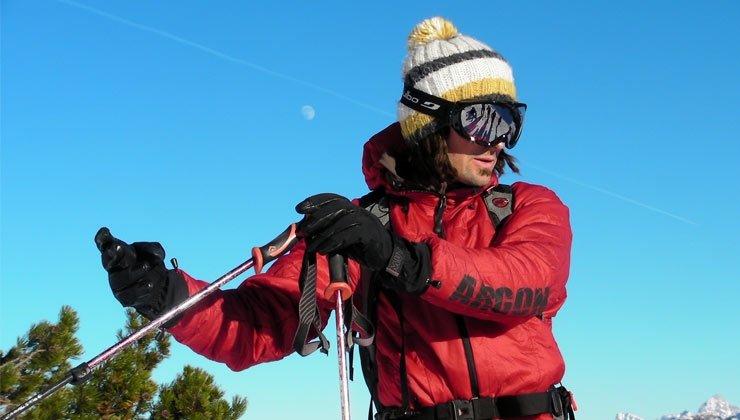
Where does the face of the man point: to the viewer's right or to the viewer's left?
to the viewer's right

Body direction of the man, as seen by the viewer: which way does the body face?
toward the camera
